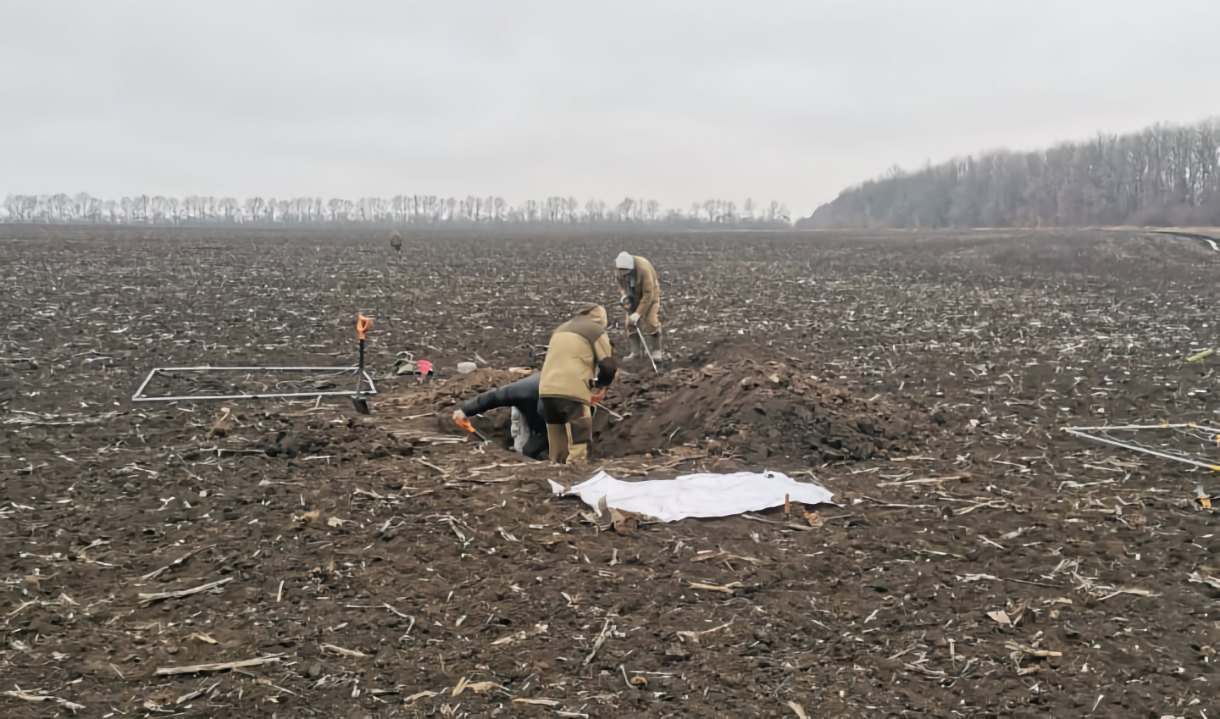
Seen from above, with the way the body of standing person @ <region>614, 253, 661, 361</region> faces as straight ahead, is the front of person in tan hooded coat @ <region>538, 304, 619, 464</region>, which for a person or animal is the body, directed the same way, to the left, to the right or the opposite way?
the opposite way

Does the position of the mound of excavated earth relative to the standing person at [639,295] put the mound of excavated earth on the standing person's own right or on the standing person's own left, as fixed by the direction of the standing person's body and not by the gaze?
on the standing person's own left

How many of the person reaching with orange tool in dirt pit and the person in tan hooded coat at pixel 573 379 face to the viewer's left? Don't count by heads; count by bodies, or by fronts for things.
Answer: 1

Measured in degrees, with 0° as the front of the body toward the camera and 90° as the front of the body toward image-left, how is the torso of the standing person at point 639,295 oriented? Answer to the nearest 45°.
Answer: approximately 45°

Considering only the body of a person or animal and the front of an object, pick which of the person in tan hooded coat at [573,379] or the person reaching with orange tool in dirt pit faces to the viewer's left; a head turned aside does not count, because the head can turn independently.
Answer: the person reaching with orange tool in dirt pit

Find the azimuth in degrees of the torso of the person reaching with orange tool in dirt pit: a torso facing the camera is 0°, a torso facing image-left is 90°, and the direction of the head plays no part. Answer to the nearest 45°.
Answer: approximately 90°

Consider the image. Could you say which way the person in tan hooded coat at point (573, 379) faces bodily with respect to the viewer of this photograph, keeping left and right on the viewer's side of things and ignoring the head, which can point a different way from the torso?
facing away from the viewer and to the right of the viewer

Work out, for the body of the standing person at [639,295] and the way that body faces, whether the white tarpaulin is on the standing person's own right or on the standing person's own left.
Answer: on the standing person's own left

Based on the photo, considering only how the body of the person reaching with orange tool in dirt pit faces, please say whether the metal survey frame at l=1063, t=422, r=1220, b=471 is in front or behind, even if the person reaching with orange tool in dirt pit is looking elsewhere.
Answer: behind

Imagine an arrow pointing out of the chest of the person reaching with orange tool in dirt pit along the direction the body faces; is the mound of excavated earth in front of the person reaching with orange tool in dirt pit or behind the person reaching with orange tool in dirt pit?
behind
